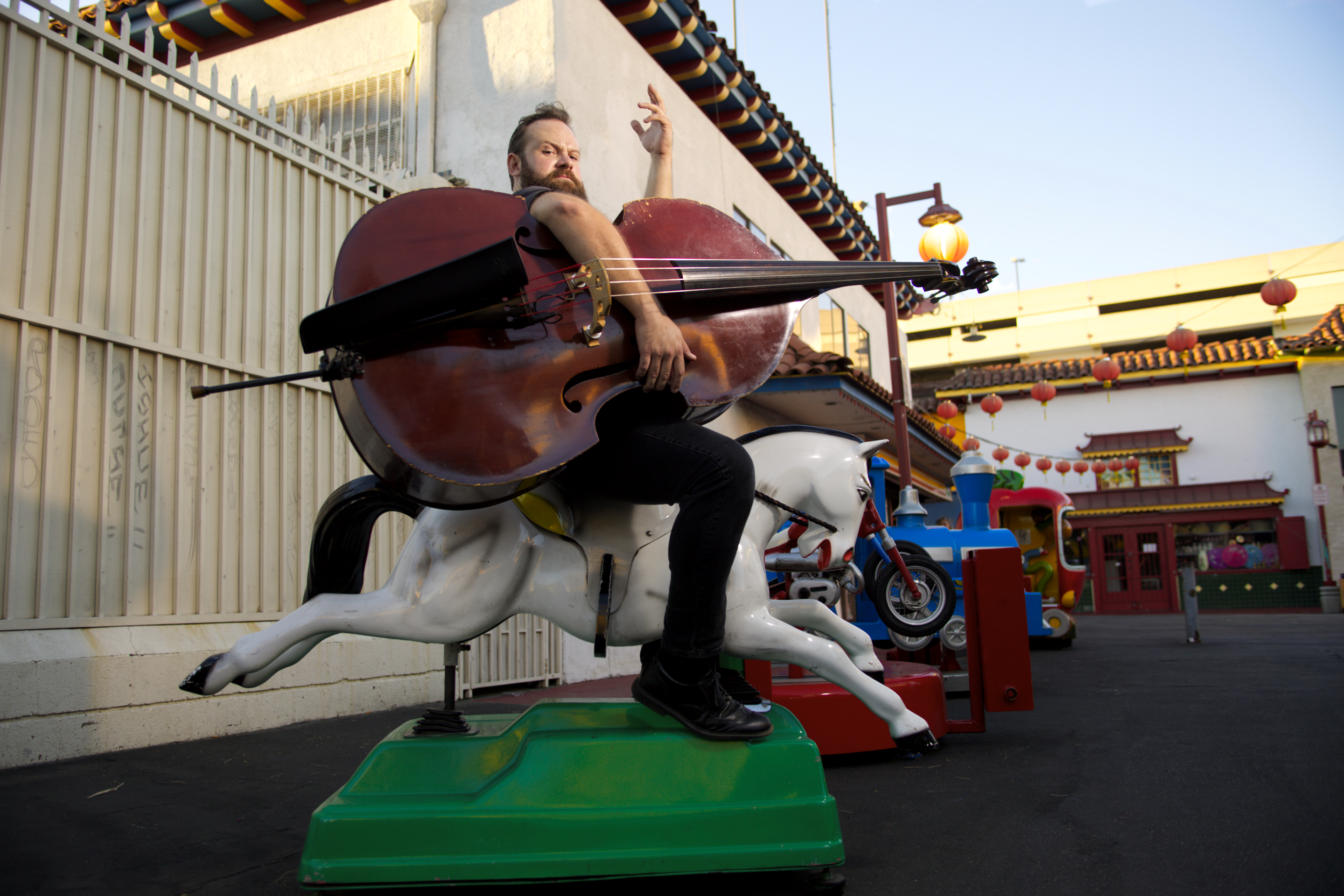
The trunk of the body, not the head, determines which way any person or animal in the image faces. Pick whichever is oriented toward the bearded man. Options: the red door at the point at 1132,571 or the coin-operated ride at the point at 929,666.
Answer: the red door

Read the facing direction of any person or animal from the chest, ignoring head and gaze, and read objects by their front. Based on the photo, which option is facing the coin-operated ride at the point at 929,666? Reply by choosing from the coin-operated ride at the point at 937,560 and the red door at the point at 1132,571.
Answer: the red door

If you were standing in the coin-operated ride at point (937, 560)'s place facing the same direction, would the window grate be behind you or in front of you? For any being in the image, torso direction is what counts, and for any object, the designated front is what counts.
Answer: behind

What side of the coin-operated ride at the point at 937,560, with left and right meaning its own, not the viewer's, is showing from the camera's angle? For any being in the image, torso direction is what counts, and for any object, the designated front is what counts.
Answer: right

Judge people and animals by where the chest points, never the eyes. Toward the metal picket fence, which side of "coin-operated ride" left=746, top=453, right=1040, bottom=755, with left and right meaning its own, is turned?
back

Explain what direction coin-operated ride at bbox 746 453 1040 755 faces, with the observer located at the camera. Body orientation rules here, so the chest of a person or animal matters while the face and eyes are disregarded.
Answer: facing to the right of the viewer
